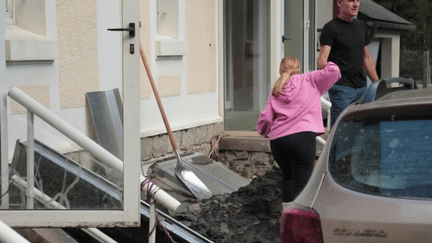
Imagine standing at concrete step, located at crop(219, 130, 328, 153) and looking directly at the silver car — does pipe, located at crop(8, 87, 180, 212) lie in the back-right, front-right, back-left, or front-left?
front-right

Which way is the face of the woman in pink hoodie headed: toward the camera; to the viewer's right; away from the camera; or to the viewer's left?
away from the camera

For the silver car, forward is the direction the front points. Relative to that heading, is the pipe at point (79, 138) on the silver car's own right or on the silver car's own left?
on the silver car's own left

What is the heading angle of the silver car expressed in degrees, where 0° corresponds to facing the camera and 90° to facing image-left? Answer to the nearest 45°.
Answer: approximately 180°

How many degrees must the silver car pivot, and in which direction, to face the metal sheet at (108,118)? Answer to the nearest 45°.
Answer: approximately 45° to its left

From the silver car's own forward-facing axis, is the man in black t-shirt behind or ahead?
ahead

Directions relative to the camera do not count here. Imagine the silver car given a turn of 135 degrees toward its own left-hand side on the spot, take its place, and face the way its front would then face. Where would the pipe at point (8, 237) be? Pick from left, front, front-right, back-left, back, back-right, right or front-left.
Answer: front-right
